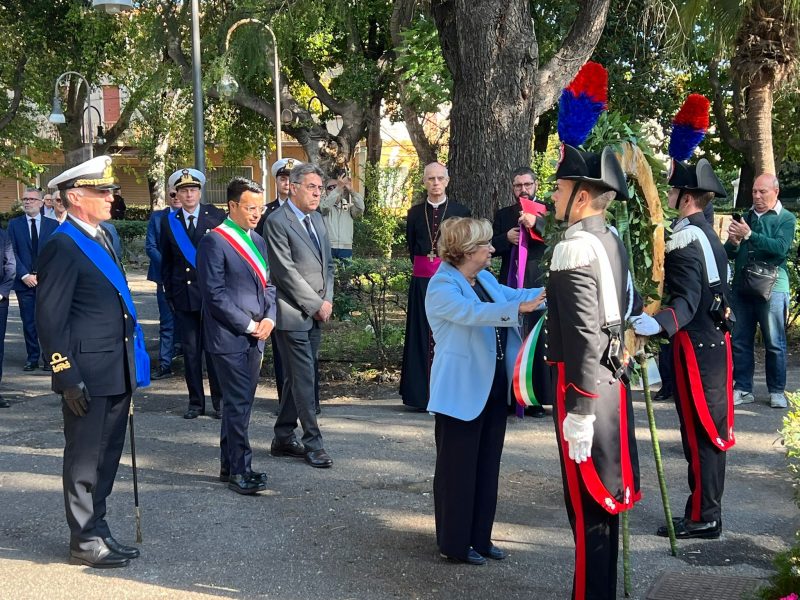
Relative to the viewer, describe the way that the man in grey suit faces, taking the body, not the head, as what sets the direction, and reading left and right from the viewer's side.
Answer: facing the viewer and to the right of the viewer

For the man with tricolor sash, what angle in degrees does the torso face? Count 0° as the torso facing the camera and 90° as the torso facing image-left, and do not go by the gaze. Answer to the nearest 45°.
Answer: approximately 315°

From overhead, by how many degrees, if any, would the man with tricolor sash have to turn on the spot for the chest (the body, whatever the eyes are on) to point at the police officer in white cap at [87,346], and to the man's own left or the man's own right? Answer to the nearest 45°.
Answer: approximately 90° to the man's own right

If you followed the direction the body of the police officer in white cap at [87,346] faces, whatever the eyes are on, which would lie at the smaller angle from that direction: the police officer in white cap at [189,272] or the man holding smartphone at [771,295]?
the man holding smartphone

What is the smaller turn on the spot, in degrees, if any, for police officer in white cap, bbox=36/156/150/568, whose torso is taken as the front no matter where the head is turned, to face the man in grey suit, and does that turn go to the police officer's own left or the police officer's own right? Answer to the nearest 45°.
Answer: approximately 45° to the police officer's own left

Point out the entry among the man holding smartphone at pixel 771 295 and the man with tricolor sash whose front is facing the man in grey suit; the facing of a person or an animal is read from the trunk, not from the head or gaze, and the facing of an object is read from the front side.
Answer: the man holding smartphone

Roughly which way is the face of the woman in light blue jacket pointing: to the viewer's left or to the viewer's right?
to the viewer's right

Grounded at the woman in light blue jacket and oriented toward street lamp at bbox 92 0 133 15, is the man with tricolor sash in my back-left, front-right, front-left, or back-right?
front-left

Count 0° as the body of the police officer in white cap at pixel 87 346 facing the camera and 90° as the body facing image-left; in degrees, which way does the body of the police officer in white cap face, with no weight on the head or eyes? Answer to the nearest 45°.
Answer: approximately 270°

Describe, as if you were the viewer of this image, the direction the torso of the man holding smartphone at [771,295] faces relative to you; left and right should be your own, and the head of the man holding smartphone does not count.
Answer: facing the viewer and to the left of the viewer

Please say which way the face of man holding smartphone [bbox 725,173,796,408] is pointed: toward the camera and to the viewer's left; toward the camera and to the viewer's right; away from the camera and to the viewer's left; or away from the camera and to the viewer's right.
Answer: toward the camera and to the viewer's left

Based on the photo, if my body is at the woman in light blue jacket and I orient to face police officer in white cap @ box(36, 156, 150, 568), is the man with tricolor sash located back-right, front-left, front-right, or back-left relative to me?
front-right

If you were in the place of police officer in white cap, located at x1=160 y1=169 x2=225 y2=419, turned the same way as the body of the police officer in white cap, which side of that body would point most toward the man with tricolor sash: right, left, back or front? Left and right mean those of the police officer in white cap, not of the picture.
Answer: front

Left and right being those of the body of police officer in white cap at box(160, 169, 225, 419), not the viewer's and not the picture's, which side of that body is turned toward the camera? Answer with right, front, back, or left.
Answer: front
